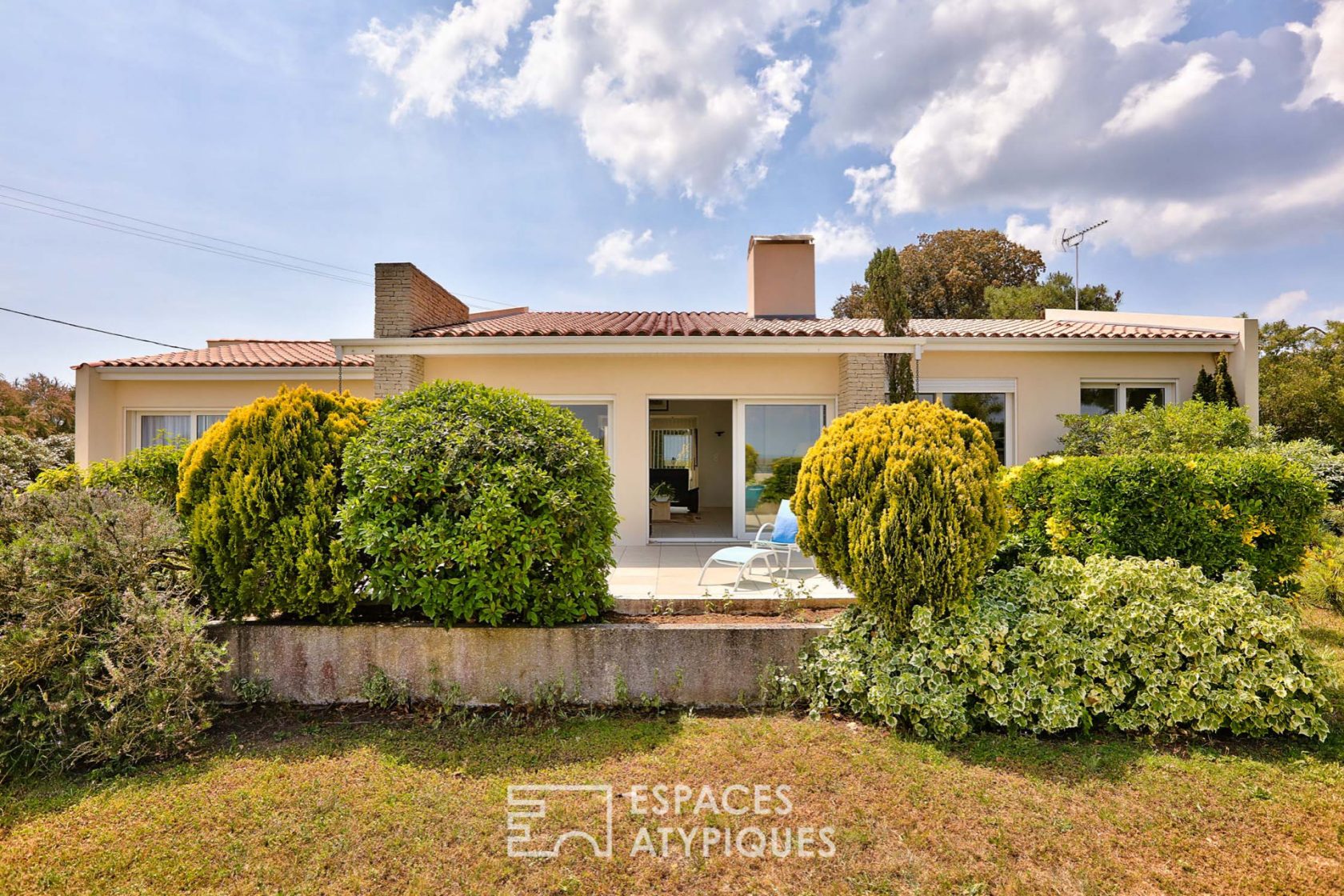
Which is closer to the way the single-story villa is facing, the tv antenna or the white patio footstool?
the white patio footstool

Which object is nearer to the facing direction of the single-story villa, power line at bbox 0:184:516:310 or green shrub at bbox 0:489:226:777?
the green shrub

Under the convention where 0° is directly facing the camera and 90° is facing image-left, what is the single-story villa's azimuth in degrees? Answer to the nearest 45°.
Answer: approximately 0°
